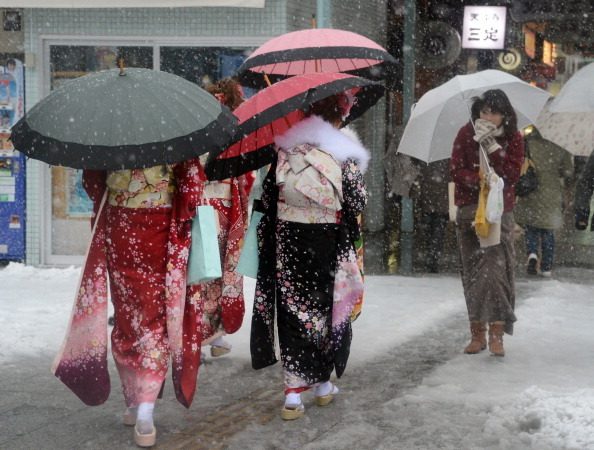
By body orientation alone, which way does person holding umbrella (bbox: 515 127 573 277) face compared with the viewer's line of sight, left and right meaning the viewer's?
facing away from the viewer

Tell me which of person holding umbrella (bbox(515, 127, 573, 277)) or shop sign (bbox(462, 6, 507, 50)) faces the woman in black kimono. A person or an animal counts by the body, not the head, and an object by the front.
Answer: the shop sign

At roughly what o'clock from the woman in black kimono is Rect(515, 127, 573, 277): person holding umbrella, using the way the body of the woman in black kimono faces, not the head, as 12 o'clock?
The person holding umbrella is roughly at 1 o'clock from the woman in black kimono.

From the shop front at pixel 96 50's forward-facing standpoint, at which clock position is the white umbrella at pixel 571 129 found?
The white umbrella is roughly at 10 o'clock from the shop front.

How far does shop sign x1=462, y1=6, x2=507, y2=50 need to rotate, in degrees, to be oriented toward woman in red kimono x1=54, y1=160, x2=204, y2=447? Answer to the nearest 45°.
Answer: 0° — it already faces them

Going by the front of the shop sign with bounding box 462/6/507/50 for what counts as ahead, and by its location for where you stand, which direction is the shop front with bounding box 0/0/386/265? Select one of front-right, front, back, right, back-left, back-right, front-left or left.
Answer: front-right

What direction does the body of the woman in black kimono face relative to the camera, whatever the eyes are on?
away from the camera

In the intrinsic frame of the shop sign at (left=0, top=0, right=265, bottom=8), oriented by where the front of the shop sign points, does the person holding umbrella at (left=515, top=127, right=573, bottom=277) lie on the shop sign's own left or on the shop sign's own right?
on the shop sign's own left

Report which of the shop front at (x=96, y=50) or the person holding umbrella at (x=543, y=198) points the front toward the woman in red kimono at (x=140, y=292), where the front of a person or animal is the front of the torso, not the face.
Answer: the shop front

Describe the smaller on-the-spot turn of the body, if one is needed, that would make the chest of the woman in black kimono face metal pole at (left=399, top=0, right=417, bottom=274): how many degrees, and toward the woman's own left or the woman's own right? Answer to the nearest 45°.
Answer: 0° — they already face it
